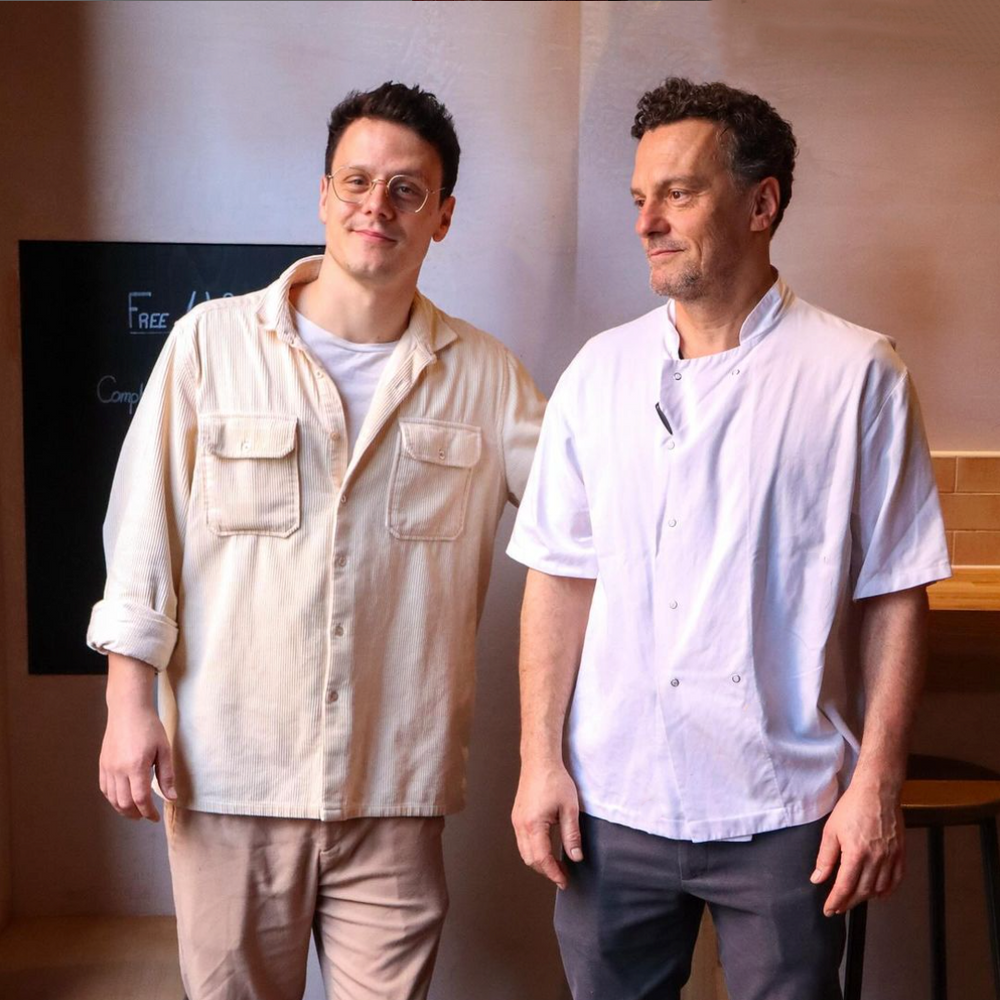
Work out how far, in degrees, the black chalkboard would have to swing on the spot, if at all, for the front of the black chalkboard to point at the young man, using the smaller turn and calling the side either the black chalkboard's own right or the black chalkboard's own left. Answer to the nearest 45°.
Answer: approximately 45° to the black chalkboard's own left

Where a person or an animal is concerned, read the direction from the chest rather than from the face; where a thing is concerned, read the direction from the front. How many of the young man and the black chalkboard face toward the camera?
2

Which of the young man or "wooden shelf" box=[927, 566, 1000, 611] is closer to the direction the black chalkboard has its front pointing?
the young man

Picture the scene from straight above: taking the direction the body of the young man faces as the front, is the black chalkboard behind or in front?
behind

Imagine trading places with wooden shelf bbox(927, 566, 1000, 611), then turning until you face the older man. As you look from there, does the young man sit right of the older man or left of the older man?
right

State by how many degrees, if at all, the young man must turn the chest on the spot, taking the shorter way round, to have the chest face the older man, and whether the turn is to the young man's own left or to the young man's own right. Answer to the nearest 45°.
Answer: approximately 45° to the young man's own left

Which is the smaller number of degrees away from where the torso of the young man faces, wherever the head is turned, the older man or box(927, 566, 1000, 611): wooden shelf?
the older man

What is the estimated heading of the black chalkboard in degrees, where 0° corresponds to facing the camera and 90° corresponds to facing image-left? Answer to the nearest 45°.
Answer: approximately 0°

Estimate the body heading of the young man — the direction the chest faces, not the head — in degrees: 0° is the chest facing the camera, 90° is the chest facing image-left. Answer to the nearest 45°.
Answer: approximately 0°

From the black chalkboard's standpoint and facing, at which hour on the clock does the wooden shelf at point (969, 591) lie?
The wooden shelf is roughly at 10 o'clock from the black chalkboard.
